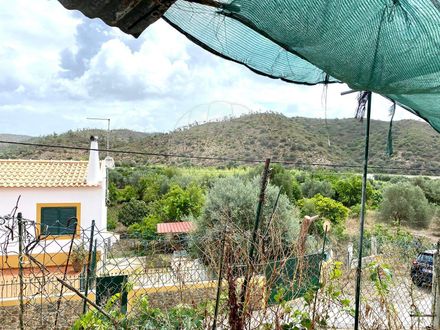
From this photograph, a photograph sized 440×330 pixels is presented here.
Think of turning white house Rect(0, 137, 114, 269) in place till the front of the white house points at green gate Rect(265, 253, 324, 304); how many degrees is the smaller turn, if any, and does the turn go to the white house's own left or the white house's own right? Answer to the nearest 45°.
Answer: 0° — it already faces it

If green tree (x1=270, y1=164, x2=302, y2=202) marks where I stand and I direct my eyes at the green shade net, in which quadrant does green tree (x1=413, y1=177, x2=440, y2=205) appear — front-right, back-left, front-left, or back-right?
back-left

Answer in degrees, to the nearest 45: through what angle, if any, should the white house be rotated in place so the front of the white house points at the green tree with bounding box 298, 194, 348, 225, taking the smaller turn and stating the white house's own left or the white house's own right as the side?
approximately 90° to the white house's own left

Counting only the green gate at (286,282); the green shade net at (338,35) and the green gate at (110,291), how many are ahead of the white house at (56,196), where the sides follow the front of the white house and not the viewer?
3

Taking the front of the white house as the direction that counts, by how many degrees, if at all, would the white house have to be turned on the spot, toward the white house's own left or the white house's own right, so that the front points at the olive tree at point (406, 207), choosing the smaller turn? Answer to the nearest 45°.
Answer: approximately 90° to the white house's own left

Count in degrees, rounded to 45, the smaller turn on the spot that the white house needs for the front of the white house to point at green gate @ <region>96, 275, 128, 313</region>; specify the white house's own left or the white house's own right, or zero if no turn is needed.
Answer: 0° — it already faces it

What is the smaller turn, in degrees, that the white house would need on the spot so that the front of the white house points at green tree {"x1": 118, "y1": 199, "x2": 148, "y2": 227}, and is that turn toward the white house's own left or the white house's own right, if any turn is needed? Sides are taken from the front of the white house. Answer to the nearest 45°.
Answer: approximately 135° to the white house's own left

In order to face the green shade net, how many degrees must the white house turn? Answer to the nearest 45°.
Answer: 0° — it already faces it

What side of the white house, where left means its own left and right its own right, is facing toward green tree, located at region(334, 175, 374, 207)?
left

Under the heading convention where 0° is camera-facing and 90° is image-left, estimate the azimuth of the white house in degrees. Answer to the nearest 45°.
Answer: approximately 0°
